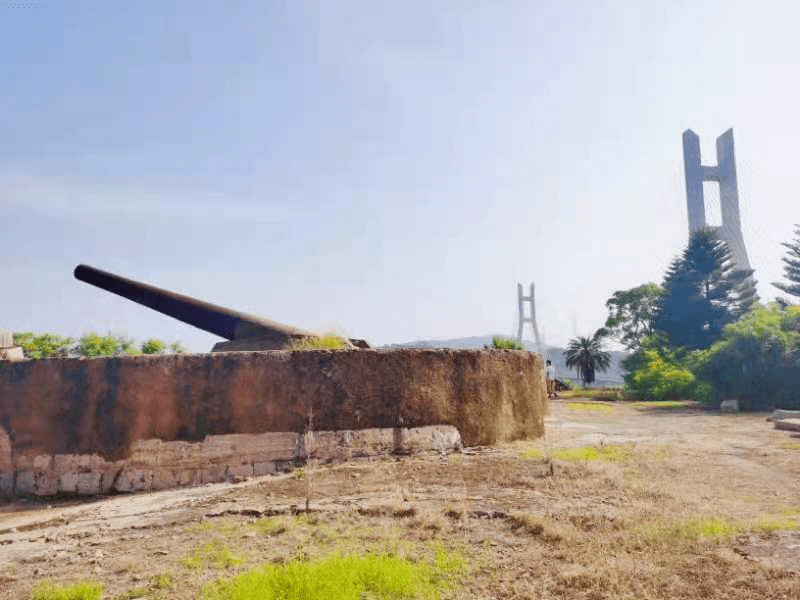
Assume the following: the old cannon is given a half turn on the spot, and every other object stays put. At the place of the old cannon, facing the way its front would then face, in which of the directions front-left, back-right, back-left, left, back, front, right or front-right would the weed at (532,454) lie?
front-right

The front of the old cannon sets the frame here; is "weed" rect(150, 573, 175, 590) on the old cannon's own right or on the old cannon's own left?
on the old cannon's own left

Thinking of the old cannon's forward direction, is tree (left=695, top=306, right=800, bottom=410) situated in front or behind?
behind

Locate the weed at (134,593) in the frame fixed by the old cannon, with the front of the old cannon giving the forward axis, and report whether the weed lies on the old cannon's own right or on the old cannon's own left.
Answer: on the old cannon's own left

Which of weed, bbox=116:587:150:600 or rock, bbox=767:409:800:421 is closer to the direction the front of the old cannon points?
the weed

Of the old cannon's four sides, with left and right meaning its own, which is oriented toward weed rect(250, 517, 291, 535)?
left

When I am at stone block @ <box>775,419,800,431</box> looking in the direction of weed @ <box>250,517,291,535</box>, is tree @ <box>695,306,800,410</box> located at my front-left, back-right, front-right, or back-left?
back-right

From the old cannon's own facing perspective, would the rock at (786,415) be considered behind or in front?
behind

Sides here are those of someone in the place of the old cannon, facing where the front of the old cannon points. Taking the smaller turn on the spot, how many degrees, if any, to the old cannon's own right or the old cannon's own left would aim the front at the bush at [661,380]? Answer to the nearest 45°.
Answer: approximately 135° to the old cannon's own right

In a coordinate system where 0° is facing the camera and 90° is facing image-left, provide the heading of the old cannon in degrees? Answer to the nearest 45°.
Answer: approximately 90°

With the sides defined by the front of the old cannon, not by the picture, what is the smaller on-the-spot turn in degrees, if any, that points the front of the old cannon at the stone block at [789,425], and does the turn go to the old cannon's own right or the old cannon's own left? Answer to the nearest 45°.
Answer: approximately 180°
